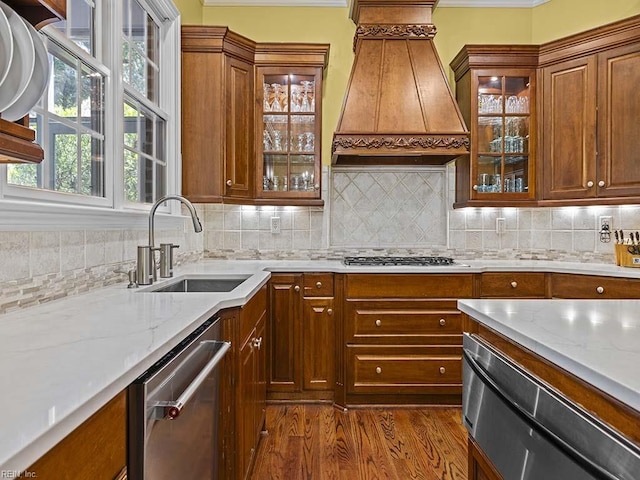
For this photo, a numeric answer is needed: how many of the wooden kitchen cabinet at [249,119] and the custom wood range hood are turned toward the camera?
2

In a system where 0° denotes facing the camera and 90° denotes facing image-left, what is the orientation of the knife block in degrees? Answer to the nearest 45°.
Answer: approximately 0°

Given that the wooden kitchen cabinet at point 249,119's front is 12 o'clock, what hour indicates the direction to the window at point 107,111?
The window is roughly at 1 o'clock from the wooden kitchen cabinet.

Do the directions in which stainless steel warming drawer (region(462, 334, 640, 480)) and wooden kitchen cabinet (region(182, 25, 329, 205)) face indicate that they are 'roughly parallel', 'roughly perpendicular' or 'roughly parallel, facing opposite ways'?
roughly perpendicular

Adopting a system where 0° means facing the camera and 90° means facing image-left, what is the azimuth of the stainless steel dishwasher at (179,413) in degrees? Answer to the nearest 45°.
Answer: approximately 315°

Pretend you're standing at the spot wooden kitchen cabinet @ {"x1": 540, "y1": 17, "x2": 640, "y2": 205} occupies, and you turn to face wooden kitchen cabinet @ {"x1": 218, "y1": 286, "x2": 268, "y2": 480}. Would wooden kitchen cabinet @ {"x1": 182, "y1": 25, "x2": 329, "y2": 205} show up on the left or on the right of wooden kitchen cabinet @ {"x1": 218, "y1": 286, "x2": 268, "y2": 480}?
right

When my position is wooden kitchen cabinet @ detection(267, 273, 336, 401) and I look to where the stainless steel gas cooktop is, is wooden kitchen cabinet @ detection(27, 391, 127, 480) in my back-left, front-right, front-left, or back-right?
back-right

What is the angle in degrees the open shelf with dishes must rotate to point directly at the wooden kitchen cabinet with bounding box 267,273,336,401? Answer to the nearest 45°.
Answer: approximately 90° to its left

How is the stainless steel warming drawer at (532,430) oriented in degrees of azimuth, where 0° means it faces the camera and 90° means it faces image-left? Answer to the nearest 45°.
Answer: approximately 45°
